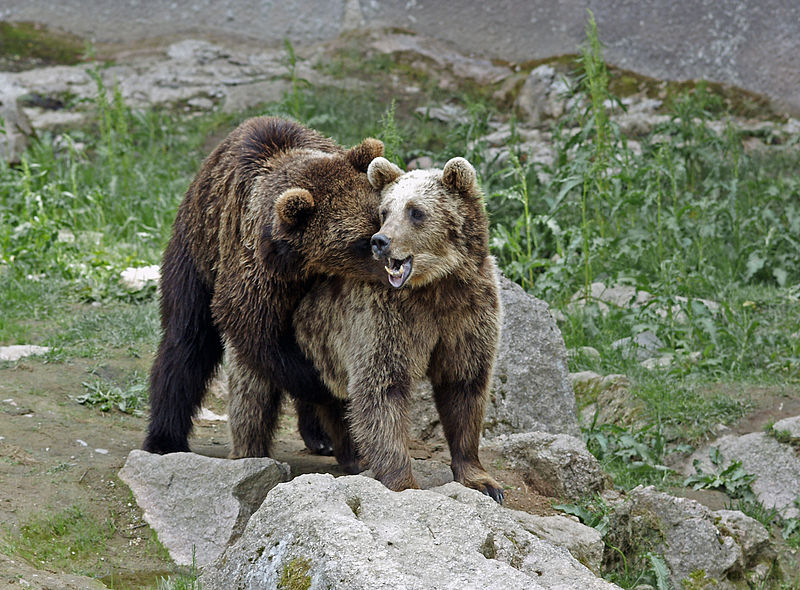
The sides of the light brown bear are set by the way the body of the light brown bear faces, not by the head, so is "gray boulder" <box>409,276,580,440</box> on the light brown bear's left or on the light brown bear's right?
on the light brown bear's left

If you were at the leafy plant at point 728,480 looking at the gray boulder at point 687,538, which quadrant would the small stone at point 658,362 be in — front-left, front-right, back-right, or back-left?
back-right

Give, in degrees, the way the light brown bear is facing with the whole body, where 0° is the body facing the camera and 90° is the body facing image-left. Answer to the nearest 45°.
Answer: approximately 315°

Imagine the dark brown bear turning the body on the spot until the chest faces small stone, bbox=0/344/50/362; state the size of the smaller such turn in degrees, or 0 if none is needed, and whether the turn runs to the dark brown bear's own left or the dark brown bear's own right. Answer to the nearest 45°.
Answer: approximately 180°

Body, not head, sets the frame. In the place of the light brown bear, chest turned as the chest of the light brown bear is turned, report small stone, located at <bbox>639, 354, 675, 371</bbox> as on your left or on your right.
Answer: on your left

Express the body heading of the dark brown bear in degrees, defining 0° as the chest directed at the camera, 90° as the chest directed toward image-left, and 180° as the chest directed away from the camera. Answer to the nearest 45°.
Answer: approximately 315°

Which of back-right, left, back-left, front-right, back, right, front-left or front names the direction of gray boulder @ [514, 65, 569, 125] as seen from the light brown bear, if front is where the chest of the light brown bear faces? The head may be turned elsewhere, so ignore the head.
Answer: back-left

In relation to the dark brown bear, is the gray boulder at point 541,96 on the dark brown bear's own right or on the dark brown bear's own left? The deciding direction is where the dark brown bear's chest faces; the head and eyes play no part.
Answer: on the dark brown bear's own left
